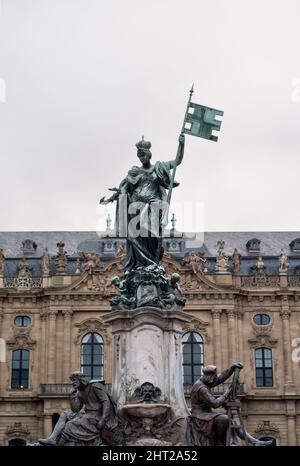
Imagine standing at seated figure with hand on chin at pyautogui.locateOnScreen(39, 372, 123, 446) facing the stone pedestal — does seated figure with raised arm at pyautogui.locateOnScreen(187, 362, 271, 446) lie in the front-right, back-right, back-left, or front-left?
front-right

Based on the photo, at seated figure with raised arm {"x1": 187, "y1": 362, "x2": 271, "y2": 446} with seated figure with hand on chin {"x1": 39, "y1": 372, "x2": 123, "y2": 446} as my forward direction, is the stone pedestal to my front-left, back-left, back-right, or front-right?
front-right

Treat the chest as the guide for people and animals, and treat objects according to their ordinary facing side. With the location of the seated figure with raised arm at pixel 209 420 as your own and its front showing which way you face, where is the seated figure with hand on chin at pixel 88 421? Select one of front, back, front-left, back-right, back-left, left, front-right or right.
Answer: back

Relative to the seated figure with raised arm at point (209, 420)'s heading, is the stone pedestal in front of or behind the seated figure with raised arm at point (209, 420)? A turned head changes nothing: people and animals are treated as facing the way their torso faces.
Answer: behind

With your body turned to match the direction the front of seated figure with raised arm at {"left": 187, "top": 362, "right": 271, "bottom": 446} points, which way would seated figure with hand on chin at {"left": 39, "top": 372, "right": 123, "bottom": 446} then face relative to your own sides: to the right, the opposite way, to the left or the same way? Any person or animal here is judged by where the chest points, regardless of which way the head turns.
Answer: the opposite way

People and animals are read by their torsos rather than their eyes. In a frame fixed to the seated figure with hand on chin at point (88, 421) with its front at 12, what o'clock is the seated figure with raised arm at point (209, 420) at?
the seated figure with raised arm at point (209, 420) is roughly at 6 o'clock from the seated figure with hand on chin at point (88, 421).

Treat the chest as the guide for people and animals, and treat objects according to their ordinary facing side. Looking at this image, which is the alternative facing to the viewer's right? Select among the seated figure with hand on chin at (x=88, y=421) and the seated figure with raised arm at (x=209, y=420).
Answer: the seated figure with raised arm at (x=209, y=420)

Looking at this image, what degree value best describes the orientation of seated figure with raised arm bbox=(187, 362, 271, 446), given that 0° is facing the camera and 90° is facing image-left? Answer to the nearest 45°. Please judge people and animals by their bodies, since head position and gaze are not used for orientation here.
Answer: approximately 270°

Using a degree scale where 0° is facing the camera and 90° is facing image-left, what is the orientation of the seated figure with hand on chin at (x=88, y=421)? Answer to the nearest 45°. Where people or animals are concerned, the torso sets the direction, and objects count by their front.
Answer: approximately 90°

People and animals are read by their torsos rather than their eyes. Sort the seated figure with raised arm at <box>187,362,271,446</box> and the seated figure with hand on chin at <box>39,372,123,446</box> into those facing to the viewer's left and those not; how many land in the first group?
1
